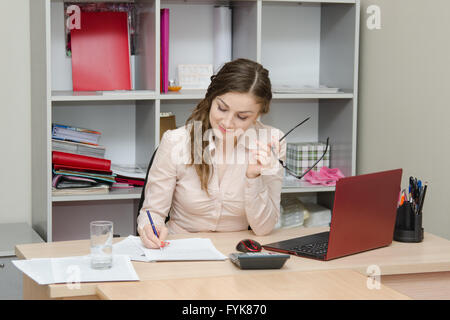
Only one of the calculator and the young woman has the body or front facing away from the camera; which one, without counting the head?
the calculator

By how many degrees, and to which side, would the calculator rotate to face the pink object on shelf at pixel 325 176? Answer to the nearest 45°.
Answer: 0° — it already faces it

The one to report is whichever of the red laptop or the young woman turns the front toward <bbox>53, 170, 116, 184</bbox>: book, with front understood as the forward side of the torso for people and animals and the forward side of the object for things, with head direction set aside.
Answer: the red laptop

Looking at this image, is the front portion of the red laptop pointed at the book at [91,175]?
yes

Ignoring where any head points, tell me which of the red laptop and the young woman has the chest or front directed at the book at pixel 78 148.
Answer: the red laptop

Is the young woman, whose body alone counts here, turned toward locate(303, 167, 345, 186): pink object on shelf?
no

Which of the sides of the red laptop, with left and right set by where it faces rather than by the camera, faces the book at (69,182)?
front

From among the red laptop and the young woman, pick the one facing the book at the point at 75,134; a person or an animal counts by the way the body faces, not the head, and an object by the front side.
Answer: the red laptop

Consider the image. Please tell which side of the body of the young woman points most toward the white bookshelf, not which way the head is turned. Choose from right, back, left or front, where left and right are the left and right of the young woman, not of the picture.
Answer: back

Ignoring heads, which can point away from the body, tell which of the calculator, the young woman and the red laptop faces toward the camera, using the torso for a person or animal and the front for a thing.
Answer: the young woman

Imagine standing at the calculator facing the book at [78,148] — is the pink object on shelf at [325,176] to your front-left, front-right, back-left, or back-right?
front-right

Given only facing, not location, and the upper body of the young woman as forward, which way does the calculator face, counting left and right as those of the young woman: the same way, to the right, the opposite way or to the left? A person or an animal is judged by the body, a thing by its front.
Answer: the opposite way

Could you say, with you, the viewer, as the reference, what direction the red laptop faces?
facing away from the viewer and to the left of the viewer

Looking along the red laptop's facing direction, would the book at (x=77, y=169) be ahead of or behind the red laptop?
ahead

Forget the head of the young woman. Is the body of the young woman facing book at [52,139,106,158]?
no

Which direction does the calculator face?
away from the camera

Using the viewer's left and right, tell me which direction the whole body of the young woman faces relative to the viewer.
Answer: facing the viewer
